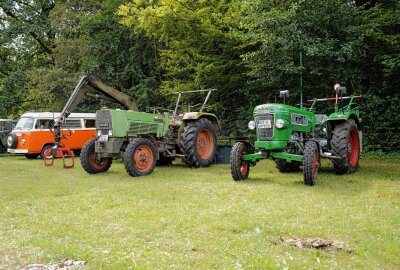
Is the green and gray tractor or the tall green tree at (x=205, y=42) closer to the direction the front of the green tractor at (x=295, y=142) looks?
the green and gray tractor

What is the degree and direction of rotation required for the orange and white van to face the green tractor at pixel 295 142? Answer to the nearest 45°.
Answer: approximately 90° to its left

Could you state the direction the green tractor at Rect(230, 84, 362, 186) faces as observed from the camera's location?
facing the viewer and to the left of the viewer

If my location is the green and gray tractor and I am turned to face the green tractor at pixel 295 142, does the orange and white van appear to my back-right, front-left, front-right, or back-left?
back-left

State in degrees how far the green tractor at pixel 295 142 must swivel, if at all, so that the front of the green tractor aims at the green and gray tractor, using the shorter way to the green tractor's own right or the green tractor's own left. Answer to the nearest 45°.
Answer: approximately 45° to the green tractor's own right

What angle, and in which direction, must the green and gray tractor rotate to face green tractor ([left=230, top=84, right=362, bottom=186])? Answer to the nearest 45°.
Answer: approximately 90° to its left

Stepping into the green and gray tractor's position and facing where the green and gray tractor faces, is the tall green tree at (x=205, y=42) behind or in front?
behind

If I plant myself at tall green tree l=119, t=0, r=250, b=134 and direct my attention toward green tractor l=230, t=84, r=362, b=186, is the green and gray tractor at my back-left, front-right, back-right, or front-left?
front-right

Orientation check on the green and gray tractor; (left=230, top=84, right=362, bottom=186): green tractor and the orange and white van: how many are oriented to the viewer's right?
0

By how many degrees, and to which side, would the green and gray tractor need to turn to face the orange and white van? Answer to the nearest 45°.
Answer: approximately 90° to its right

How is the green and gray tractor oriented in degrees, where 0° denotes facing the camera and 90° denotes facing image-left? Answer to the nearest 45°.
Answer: approximately 45°

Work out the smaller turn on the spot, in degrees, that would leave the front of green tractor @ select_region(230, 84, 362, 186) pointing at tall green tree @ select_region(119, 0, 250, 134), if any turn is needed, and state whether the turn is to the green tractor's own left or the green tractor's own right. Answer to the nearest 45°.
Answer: approximately 90° to the green tractor's own right
